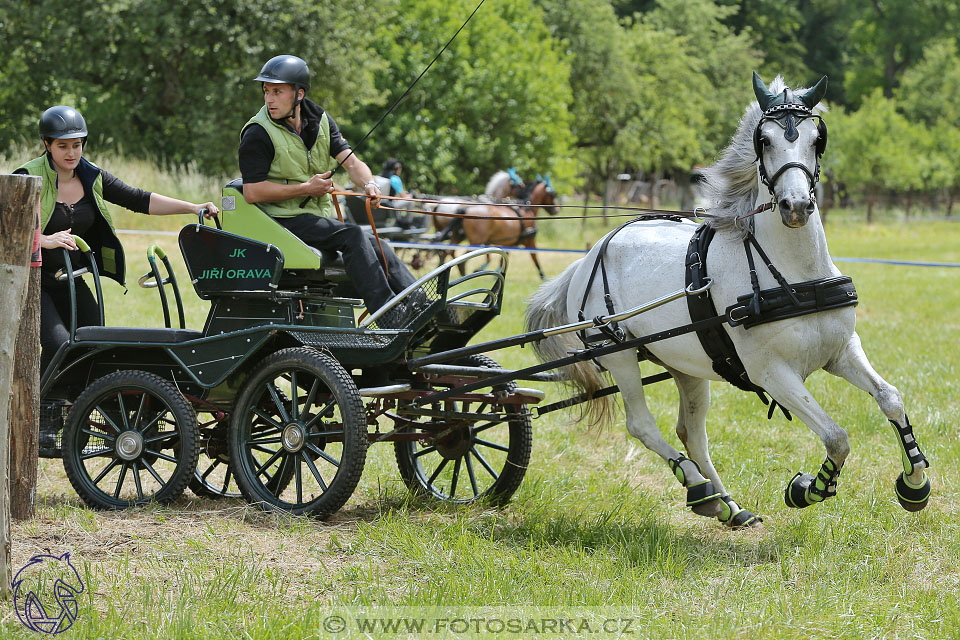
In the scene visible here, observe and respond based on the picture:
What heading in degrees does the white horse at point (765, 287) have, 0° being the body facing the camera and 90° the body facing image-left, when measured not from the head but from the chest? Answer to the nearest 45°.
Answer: approximately 315°

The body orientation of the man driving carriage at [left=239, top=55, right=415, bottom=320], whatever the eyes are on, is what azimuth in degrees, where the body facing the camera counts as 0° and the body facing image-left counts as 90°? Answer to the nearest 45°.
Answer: approximately 315°

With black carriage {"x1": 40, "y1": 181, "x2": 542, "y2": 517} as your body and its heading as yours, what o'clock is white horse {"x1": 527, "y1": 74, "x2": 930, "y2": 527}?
The white horse is roughly at 11 o'clock from the black carriage.

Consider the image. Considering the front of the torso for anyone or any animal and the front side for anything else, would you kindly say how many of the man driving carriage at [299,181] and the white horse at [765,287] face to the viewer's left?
0

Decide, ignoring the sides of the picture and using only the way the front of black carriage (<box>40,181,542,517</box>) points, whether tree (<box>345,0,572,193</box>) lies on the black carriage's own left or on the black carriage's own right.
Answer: on the black carriage's own left

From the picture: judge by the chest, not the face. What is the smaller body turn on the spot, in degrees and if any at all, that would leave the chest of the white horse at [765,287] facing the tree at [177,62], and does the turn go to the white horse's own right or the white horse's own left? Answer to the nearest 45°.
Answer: approximately 180°

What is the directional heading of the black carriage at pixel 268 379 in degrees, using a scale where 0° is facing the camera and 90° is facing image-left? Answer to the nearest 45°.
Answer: approximately 315°

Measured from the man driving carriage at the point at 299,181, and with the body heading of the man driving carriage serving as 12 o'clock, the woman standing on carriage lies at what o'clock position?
The woman standing on carriage is roughly at 5 o'clock from the man driving carriage.

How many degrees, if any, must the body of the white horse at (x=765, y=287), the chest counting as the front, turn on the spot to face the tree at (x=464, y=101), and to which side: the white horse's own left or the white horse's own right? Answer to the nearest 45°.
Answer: approximately 135° to the white horse's own left

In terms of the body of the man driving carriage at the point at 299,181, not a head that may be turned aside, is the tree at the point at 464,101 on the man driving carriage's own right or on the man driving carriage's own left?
on the man driving carriage's own left
